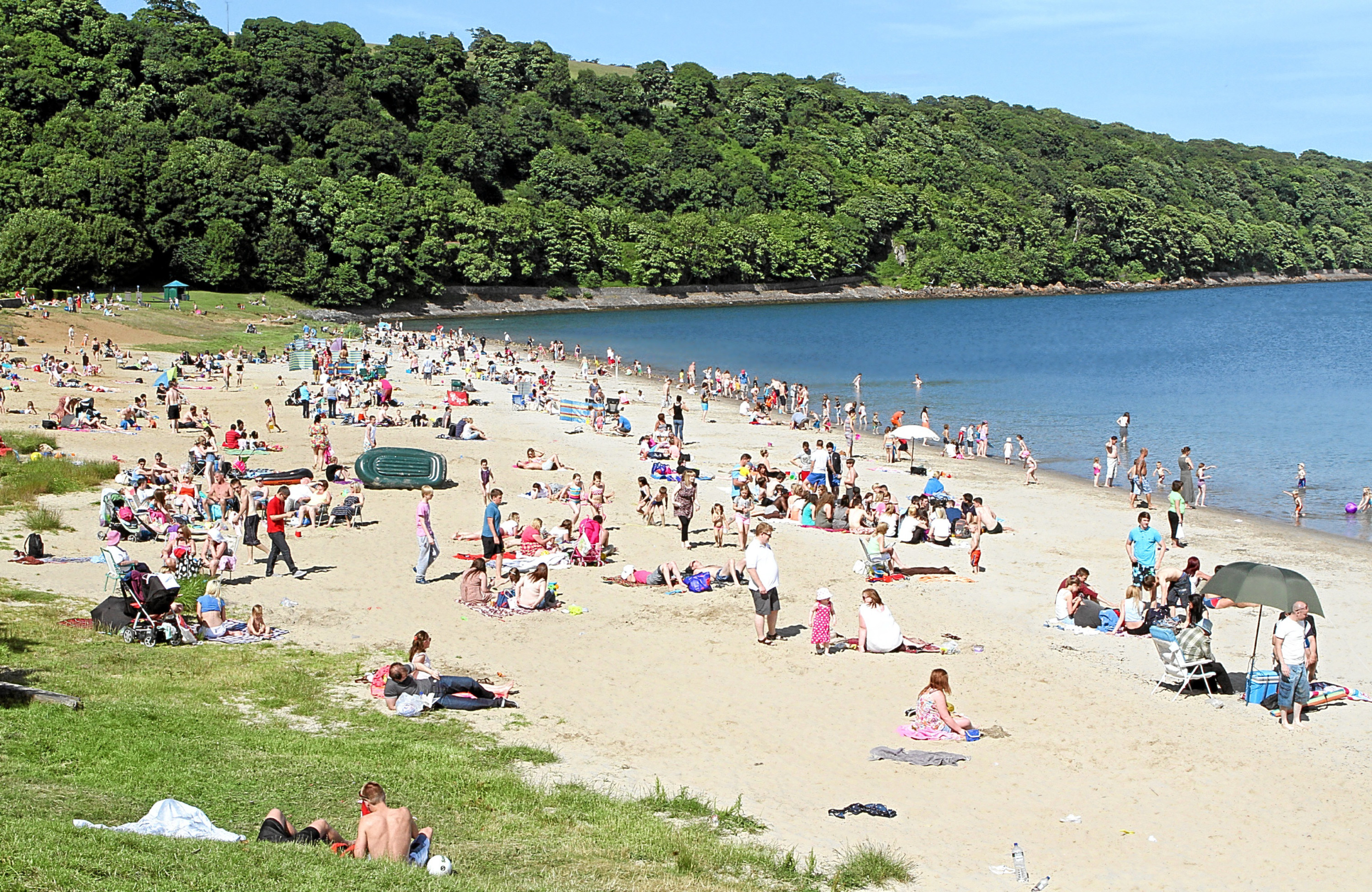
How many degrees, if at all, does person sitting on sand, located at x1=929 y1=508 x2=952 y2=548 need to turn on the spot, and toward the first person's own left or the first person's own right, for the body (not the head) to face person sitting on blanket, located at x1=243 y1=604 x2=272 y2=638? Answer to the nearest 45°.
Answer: approximately 135° to the first person's own left

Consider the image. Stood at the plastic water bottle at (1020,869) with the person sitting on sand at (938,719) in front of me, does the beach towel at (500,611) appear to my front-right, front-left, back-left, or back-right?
front-left

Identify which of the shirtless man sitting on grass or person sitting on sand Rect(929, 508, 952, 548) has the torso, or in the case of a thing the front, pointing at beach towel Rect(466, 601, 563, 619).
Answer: the shirtless man sitting on grass

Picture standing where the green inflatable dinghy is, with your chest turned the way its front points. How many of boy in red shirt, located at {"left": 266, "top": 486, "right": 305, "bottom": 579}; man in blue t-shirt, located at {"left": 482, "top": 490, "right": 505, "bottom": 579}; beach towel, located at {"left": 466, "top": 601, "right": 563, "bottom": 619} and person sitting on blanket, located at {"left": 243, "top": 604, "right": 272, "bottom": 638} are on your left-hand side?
4

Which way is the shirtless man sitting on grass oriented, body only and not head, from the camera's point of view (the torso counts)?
away from the camera

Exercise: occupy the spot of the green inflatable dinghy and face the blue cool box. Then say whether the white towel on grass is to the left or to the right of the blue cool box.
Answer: right

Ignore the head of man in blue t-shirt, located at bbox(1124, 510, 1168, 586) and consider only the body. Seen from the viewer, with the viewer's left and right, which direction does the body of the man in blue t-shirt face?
facing the viewer

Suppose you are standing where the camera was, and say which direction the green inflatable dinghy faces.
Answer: facing to the left of the viewer
